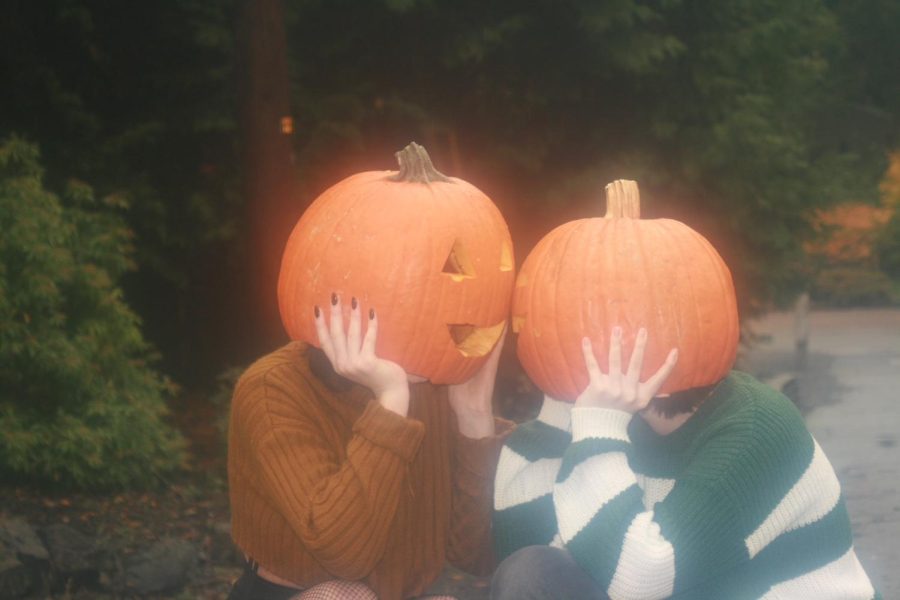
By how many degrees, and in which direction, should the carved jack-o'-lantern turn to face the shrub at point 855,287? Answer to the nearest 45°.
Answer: approximately 90° to its left

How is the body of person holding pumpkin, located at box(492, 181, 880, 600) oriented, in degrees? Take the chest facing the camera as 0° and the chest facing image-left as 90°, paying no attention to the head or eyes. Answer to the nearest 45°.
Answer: approximately 90°

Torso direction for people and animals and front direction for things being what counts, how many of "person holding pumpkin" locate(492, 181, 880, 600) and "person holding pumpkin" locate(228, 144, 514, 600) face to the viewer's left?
1

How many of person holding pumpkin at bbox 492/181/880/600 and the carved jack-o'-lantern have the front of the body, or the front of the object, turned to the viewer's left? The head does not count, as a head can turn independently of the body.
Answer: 1

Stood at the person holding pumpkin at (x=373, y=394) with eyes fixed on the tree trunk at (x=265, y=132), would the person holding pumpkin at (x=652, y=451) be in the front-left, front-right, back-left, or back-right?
back-right

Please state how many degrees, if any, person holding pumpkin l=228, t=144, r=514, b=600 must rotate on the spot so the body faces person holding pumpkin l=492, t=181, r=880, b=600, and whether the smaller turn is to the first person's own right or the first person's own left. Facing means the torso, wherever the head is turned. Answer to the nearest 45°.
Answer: approximately 45° to the first person's own left

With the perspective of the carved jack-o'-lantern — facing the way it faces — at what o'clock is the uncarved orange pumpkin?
The uncarved orange pumpkin is roughly at 11 o'clock from the carved jack-o'-lantern.

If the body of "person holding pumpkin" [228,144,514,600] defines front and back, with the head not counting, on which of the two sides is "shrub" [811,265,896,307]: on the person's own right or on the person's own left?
on the person's own left

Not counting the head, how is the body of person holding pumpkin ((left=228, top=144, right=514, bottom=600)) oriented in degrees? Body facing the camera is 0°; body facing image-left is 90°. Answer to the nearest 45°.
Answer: approximately 315°

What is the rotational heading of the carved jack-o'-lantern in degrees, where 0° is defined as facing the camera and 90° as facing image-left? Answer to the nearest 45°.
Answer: approximately 315°

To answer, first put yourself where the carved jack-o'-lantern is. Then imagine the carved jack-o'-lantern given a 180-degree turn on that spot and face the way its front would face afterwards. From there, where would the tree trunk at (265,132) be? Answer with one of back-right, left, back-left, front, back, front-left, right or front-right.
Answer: front-right
